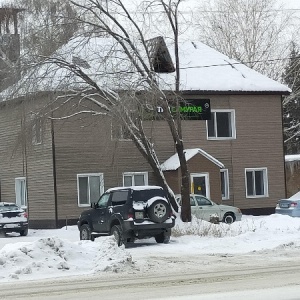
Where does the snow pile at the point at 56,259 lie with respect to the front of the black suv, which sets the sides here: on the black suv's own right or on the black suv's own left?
on the black suv's own left

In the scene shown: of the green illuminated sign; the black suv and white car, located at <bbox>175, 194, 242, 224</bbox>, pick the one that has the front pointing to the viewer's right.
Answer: the white car

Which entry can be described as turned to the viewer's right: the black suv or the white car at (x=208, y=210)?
the white car

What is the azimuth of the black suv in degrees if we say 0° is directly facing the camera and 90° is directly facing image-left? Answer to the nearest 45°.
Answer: approximately 135°

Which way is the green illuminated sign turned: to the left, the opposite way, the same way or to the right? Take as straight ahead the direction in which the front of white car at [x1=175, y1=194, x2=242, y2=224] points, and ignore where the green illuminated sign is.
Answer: to the right

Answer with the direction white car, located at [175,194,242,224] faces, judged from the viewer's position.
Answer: facing to the right of the viewer

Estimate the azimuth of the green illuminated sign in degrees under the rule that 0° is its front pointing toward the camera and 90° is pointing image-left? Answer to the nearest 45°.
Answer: approximately 0°

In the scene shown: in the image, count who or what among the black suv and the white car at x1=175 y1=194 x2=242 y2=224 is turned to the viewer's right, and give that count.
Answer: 1

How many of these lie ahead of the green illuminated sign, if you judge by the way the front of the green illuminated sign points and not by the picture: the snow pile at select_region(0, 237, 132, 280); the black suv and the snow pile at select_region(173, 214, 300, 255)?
3

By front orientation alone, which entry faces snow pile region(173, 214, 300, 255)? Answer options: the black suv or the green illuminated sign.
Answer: the green illuminated sign

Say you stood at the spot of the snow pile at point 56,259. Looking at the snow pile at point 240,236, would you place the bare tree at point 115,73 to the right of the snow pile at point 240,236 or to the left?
left

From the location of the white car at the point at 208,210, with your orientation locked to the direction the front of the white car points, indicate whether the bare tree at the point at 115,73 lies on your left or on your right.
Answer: on your right

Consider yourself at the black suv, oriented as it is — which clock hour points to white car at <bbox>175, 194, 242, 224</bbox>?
The white car is roughly at 2 o'clock from the black suv.
